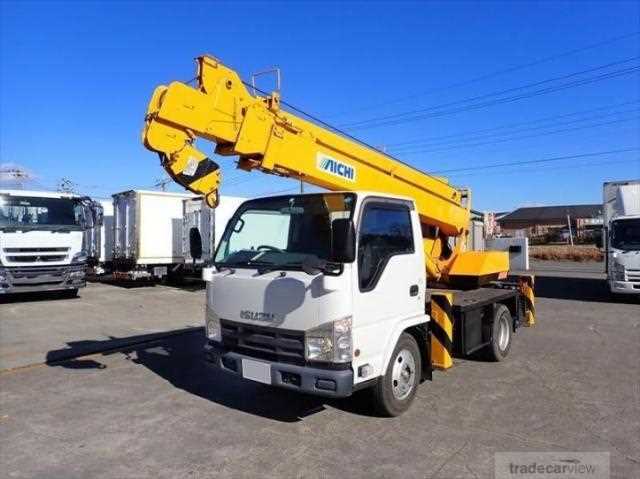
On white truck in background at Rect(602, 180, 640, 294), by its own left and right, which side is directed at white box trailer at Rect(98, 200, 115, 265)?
right

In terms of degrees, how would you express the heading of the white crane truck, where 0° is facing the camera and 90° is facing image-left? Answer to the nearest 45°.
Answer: approximately 45°

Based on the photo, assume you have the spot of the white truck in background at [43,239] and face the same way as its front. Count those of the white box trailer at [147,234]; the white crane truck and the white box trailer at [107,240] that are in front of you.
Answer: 1

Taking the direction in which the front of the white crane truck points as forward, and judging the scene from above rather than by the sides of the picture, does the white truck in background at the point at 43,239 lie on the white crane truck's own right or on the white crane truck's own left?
on the white crane truck's own right

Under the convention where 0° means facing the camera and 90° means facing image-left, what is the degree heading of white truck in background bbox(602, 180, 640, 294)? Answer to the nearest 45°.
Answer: approximately 0°

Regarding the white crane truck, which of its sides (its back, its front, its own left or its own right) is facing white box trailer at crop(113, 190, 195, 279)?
right

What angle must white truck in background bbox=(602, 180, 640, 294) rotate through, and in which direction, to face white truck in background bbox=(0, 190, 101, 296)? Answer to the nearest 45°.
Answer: approximately 45° to its right

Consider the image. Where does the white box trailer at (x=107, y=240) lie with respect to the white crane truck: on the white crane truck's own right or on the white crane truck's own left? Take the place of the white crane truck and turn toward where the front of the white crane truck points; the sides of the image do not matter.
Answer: on the white crane truck's own right

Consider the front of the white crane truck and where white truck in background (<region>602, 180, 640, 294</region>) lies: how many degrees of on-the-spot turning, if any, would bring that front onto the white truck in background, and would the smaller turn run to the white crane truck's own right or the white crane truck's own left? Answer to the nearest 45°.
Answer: approximately 180°
